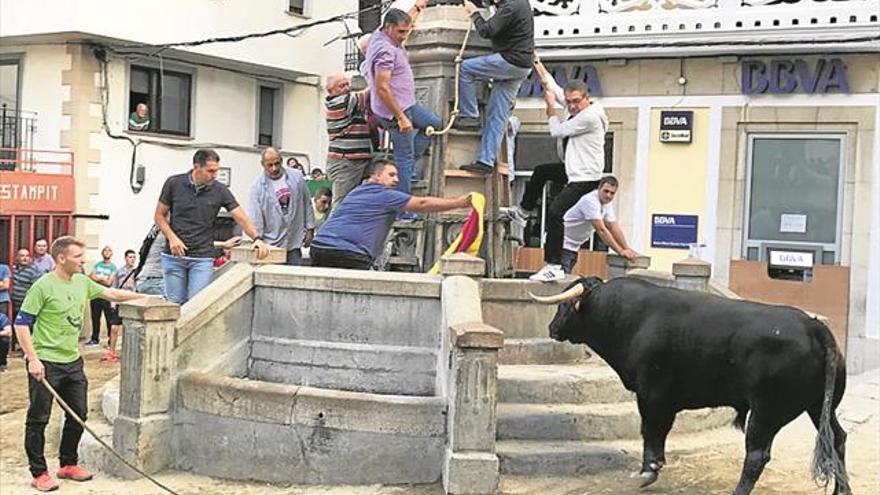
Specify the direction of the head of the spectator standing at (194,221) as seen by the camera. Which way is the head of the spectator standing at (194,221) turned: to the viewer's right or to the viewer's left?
to the viewer's right

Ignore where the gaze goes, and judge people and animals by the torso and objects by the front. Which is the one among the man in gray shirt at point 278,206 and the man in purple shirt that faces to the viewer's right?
the man in purple shirt

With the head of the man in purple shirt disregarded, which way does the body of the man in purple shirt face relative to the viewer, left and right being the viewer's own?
facing to the right of the viewer

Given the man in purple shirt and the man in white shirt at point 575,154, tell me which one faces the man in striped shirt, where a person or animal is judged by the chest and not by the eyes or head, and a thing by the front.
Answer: the man in white shirt

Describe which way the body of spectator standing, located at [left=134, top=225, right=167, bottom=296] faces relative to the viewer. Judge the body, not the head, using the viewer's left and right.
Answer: facing to the right of the viewer

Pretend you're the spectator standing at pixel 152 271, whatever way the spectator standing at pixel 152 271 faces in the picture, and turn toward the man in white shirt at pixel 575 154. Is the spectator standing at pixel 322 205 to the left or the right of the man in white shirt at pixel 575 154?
left
